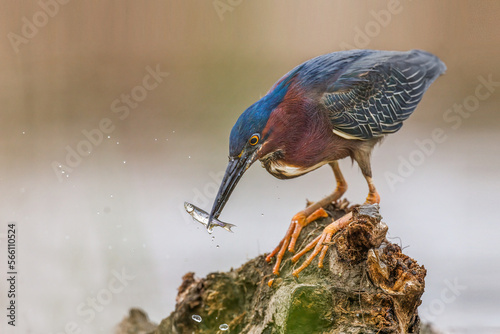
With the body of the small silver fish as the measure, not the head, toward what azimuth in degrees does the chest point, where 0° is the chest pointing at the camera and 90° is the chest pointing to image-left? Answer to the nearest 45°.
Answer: approximately 90°

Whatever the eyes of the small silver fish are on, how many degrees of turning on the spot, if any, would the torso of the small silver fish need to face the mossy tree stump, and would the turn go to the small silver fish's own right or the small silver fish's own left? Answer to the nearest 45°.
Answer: approximately 180°
